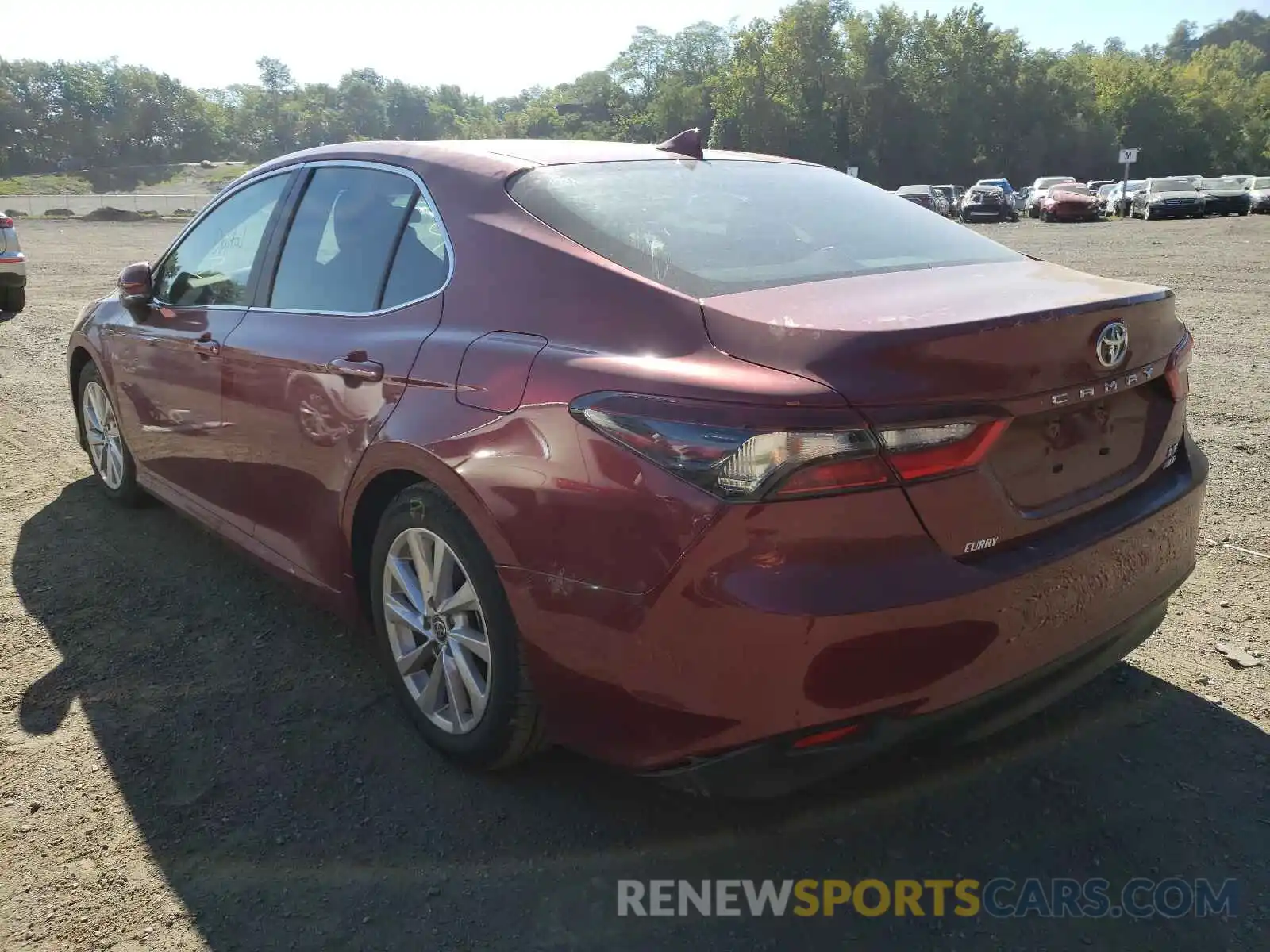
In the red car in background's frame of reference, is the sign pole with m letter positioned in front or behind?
behind

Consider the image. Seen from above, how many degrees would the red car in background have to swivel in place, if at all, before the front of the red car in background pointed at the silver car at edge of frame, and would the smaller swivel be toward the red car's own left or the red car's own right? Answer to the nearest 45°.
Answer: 0° — it already faces it

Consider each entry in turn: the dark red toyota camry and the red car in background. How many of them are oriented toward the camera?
1

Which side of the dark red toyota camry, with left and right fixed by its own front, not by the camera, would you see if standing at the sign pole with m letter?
right

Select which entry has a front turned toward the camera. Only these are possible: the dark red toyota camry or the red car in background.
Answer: the red car in background

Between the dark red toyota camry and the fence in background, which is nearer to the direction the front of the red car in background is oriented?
the dark red toyota camry

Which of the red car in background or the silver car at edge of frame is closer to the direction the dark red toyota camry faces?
the silver car at edge of frame

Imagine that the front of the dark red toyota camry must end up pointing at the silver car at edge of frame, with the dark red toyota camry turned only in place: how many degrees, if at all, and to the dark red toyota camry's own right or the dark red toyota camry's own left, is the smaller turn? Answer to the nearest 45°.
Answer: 0° — it already faces it

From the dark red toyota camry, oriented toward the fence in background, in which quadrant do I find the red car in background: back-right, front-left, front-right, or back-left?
front-right

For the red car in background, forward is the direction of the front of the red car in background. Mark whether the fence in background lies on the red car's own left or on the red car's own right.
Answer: on the red car's own right

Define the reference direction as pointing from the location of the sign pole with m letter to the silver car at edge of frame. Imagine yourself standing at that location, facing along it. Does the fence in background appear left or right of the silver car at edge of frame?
right

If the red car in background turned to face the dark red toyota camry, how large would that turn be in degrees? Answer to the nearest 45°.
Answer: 0° — it already faces it

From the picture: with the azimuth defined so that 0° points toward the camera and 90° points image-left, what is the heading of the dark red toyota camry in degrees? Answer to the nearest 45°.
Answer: approximately 135°

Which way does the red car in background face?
toward the camera

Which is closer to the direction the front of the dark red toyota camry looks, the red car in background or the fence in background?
the fence in background
